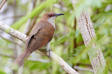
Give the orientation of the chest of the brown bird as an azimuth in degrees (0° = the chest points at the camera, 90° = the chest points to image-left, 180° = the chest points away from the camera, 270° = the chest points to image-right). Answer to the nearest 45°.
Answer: approximately 270°
